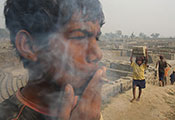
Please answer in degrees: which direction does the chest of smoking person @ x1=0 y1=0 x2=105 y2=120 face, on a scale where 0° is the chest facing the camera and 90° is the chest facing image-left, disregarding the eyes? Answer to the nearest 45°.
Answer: approximately 315°
